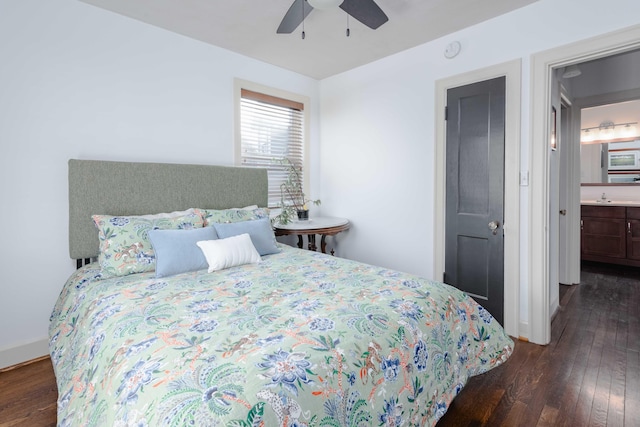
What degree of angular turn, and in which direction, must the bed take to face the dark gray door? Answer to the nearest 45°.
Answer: approximately 90° to its left

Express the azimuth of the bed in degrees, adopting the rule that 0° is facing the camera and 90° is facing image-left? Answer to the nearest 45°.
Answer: approximately 315°

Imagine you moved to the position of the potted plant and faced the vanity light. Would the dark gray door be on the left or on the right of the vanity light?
right

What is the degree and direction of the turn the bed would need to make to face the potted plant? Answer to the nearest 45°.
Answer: approximately 135° to its left

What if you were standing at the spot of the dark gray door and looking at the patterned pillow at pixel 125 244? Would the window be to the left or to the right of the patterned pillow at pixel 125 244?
right
